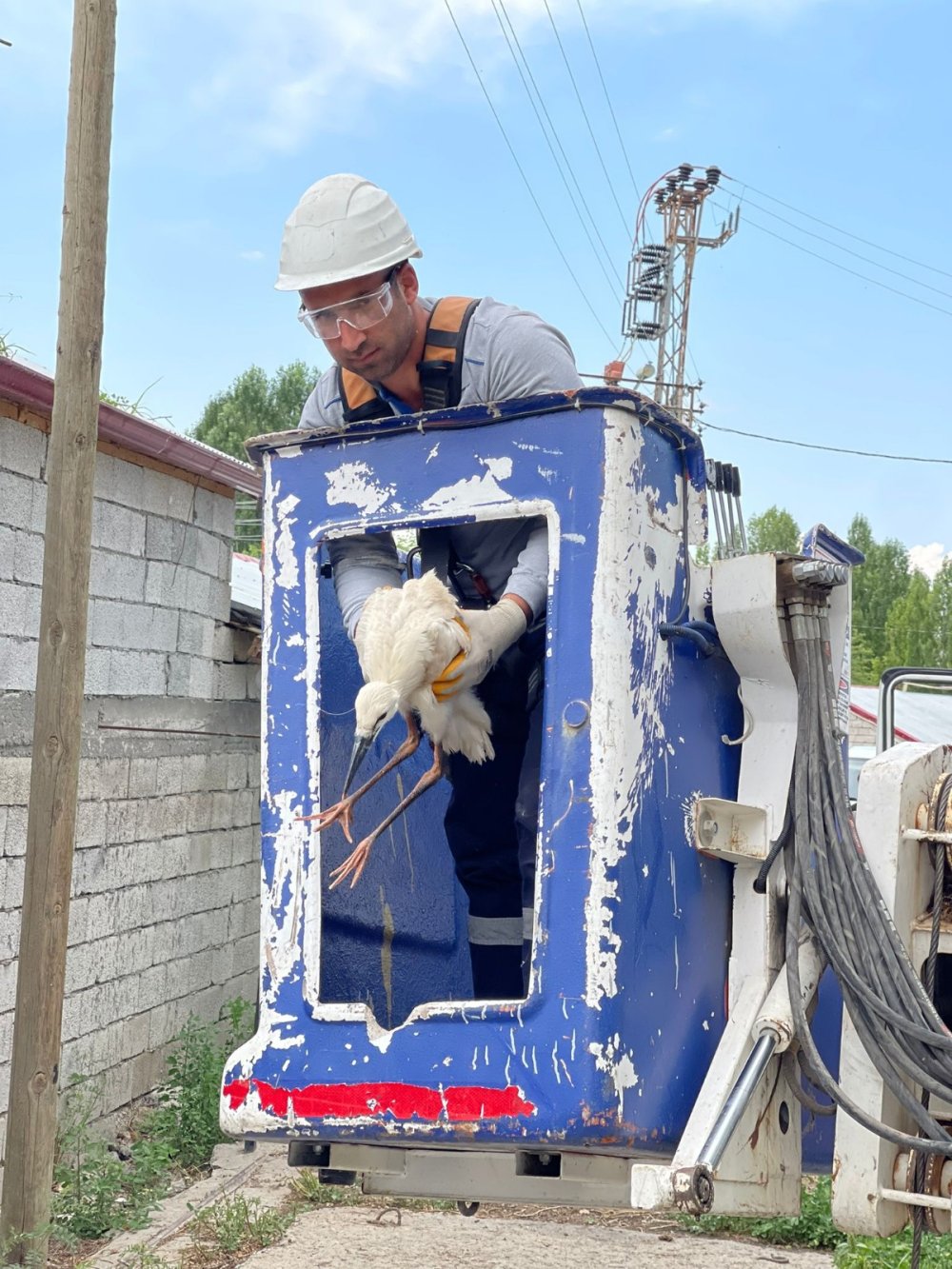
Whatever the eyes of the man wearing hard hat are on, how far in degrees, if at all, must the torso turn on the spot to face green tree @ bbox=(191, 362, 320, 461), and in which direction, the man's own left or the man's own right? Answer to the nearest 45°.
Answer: approximately 135° to the man's own right

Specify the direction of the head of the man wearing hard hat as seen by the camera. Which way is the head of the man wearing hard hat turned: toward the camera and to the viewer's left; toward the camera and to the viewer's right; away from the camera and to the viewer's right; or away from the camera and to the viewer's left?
toward the camera and to the viewer's left

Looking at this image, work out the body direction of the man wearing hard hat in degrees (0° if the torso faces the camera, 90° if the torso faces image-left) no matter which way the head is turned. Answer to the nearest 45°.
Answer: approximately 45°

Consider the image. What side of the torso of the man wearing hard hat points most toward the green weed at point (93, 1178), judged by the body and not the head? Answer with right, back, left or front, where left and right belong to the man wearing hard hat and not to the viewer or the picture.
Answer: right
